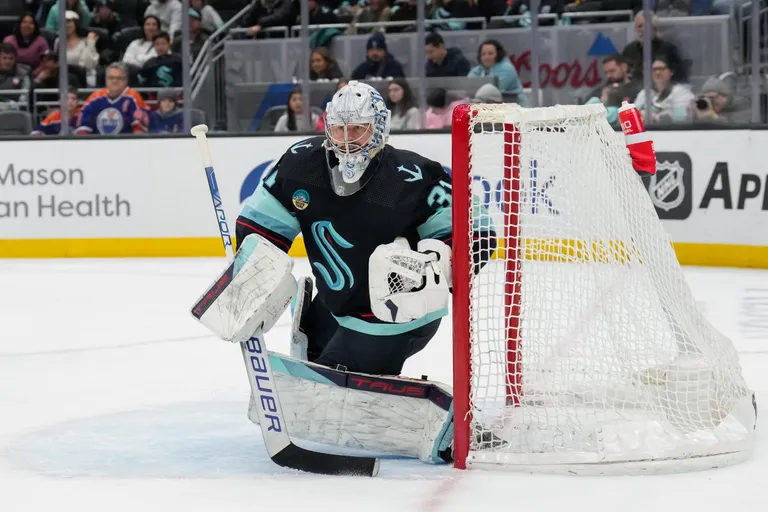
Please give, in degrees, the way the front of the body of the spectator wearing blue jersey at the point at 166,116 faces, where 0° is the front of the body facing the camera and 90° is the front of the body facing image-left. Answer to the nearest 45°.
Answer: approximately 0°

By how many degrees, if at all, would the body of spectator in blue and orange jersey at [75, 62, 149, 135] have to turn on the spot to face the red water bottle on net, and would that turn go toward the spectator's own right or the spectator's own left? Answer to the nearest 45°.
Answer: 0° — they already face it

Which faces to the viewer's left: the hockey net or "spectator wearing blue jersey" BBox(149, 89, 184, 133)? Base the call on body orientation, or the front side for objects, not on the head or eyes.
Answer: the hockey net

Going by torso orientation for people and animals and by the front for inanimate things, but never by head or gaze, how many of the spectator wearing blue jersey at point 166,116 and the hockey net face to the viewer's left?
1

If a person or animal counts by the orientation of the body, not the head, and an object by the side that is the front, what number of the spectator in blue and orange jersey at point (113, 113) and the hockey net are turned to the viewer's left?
1

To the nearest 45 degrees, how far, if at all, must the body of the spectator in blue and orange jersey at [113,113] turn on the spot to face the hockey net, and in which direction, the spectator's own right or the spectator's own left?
0° — they already face it

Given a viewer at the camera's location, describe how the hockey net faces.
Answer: facing to the left of the viewer
